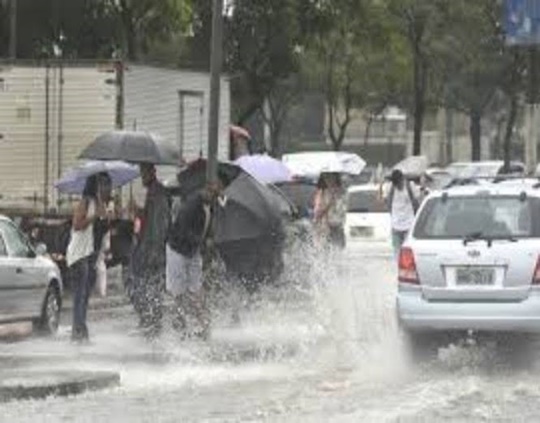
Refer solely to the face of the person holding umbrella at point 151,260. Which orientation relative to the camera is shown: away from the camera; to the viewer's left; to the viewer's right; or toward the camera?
to the viewer's right

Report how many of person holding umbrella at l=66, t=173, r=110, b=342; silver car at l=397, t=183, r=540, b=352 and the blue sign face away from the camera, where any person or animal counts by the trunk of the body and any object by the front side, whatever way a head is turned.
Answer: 1

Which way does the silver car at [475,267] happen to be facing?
away from the camera

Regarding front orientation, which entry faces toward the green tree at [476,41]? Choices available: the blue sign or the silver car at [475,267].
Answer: the silver car

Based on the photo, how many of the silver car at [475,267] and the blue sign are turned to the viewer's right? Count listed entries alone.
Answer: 0
